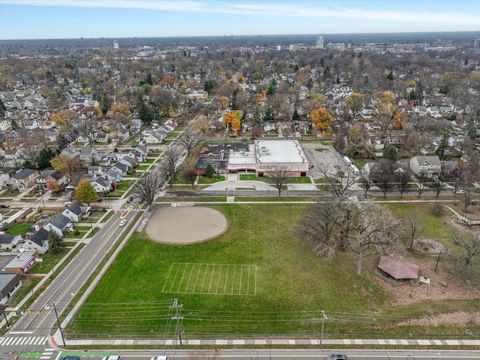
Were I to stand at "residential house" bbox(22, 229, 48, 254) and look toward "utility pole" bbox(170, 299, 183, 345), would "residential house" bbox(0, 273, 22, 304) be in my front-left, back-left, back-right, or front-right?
front-right

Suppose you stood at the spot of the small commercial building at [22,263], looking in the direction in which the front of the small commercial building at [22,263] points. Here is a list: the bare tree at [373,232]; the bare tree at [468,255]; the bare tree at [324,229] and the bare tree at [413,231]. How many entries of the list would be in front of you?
4

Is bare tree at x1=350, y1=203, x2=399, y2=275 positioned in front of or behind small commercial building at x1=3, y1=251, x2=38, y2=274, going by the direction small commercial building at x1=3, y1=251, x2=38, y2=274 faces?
in front

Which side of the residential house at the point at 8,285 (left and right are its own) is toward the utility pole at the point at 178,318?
front

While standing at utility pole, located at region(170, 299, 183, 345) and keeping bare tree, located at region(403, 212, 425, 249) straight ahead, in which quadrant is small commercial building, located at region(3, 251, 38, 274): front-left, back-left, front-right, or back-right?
back-left

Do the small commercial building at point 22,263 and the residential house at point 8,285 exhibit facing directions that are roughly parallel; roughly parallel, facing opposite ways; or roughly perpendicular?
roughly parallel

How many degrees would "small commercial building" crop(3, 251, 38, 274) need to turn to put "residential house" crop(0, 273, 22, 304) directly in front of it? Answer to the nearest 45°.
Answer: approximately 90° to its right

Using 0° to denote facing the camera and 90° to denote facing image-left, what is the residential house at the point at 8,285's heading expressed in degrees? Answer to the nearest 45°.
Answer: approximately 315°

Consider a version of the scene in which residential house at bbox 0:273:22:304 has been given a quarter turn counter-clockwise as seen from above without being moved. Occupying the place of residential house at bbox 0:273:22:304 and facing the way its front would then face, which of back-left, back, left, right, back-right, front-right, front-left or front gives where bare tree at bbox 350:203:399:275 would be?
right

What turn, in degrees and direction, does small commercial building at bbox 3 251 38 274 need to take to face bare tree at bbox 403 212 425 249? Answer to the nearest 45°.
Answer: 0° — it already faces it

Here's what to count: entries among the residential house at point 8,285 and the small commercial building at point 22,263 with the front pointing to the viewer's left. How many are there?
0

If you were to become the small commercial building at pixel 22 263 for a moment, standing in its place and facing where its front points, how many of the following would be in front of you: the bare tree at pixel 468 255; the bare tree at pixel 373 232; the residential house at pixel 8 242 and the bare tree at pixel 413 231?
3

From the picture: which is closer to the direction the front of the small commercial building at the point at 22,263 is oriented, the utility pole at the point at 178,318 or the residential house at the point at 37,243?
the utility pole

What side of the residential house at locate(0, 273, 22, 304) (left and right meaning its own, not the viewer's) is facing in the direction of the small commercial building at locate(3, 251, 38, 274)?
left

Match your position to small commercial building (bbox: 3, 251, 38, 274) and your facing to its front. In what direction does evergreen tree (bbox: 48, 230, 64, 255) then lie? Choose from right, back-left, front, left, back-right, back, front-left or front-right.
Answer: front-left

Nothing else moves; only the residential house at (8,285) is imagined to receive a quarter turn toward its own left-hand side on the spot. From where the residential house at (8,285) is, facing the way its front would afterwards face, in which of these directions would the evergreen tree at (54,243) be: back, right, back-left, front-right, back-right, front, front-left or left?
front

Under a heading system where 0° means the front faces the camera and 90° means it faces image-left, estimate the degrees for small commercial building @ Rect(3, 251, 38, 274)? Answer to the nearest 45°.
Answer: approximately 315°
